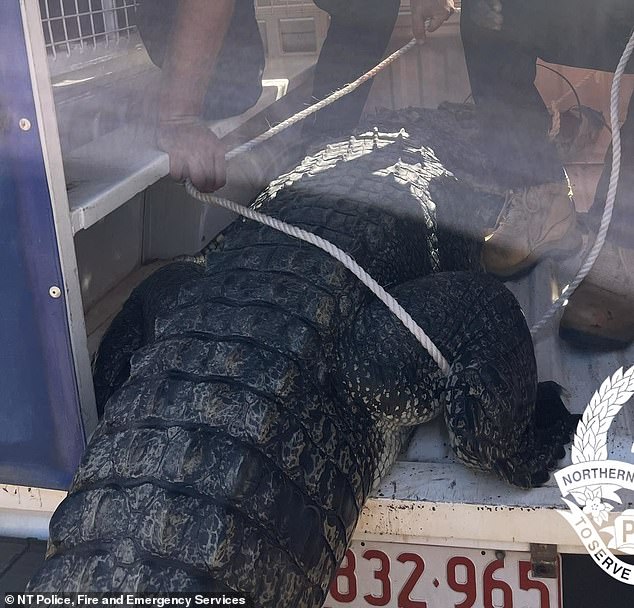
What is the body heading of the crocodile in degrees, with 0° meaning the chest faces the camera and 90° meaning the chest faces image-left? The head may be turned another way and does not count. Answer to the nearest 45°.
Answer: approximately 225°
